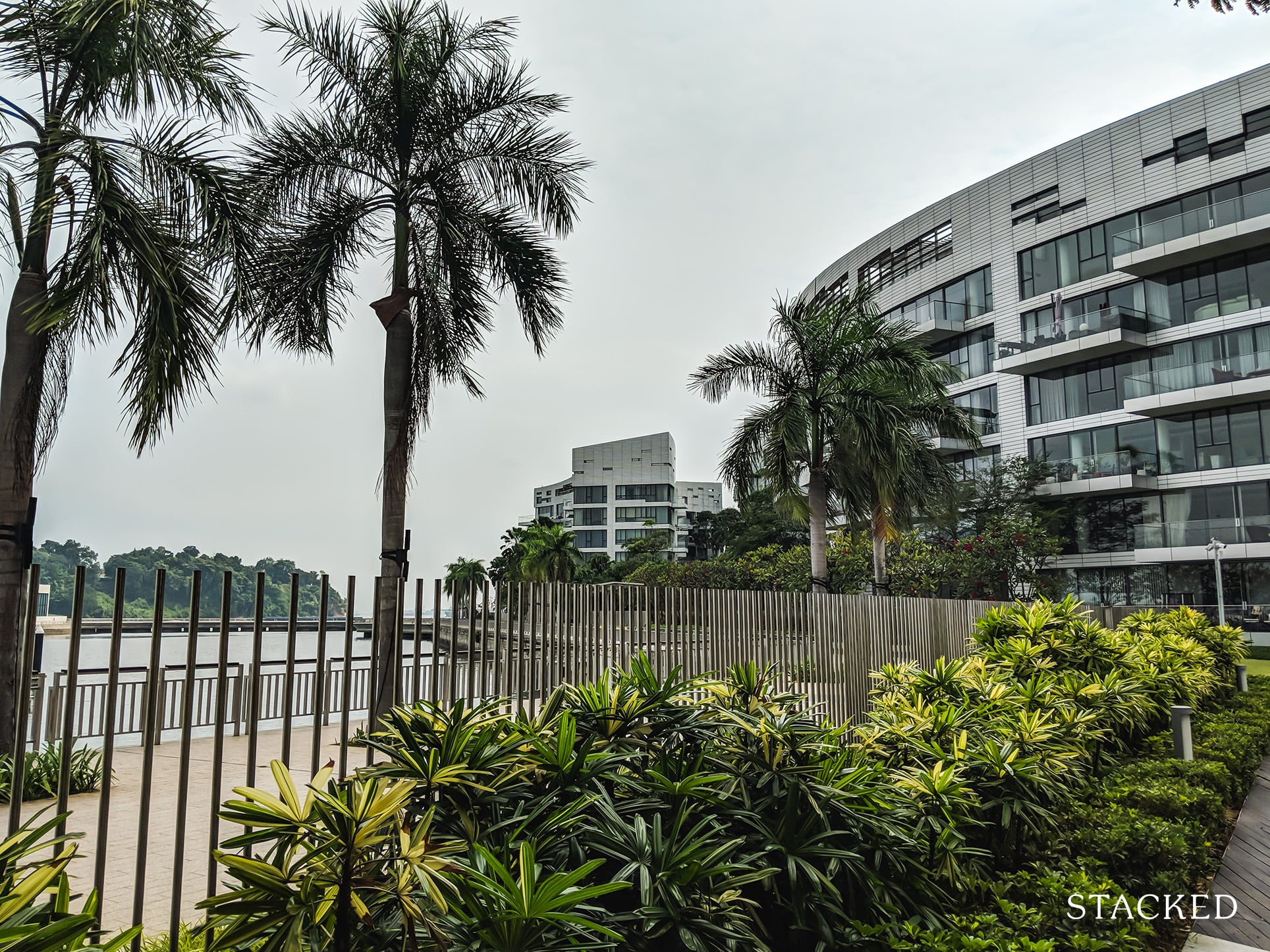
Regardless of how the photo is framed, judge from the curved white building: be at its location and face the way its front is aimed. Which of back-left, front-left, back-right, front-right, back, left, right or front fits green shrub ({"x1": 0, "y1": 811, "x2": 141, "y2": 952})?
front-left

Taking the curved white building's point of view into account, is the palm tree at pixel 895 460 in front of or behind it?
in front

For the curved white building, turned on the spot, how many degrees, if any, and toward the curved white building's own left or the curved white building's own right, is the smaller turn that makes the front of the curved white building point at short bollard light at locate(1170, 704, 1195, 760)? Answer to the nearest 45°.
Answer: approximately 45° to the curved white building's own left

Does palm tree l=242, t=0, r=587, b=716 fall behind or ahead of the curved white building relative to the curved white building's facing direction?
ahead

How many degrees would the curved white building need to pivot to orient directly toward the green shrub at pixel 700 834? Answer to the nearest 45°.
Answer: approximately 45° to its left

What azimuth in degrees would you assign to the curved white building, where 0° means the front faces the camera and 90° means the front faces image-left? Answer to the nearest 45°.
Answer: approximately 45°
